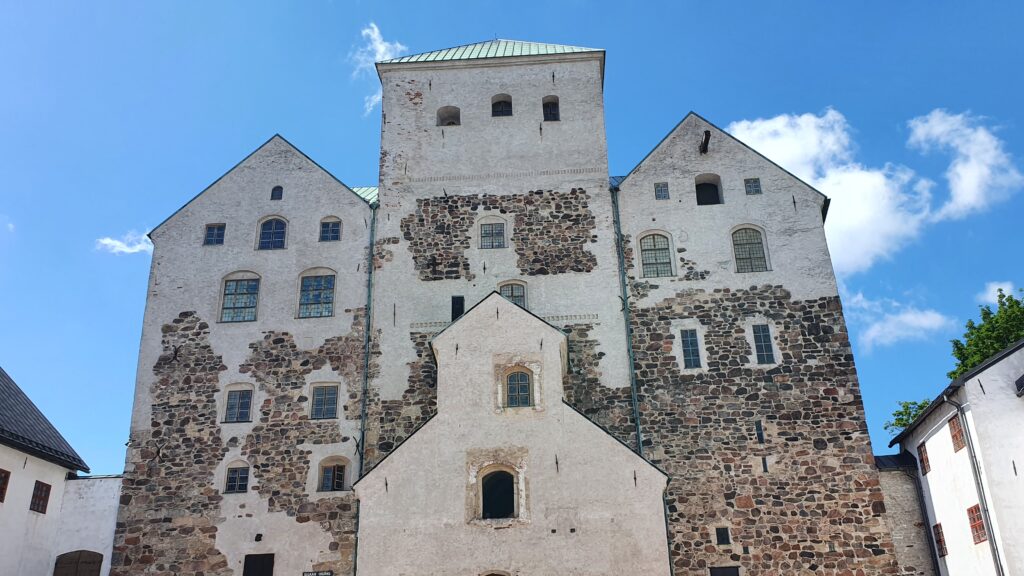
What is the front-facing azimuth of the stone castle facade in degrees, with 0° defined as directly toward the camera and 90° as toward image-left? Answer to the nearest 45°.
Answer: approximately 0°

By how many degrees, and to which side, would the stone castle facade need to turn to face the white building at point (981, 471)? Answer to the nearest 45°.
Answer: approximately 90° to its left

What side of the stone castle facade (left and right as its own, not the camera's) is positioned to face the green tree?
left

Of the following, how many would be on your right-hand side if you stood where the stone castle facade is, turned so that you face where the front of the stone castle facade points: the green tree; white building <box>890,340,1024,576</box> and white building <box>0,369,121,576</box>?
1

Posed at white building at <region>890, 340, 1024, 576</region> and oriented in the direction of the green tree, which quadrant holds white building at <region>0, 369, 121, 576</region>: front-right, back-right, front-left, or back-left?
back-left

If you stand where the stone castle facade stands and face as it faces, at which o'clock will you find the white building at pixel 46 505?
The white building is roughly at 3 o'clock from the stone castle facade.
